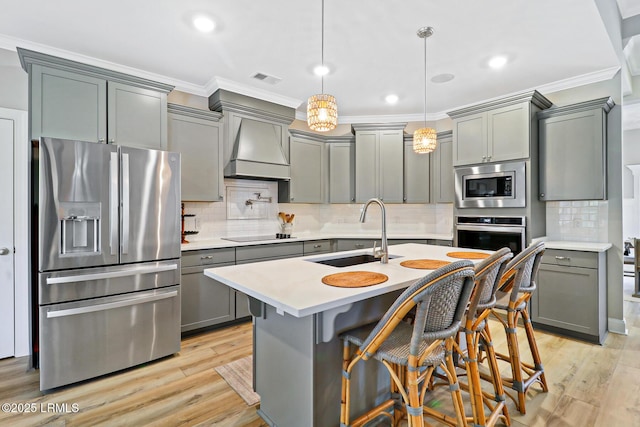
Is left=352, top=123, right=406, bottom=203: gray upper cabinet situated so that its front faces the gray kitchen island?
yes

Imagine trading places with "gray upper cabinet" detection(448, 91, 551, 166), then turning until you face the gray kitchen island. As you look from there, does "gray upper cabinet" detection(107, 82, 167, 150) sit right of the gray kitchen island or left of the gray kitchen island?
right

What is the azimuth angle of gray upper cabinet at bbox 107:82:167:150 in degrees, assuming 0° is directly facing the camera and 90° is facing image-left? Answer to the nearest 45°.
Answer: approximately 315°

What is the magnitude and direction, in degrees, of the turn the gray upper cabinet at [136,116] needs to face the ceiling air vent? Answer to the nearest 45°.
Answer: approximately 45° to its left

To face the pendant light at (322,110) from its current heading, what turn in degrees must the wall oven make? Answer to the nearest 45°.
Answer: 0° — it already faces it

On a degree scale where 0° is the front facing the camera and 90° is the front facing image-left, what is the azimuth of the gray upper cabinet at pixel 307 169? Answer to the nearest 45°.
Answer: approximately 315°
